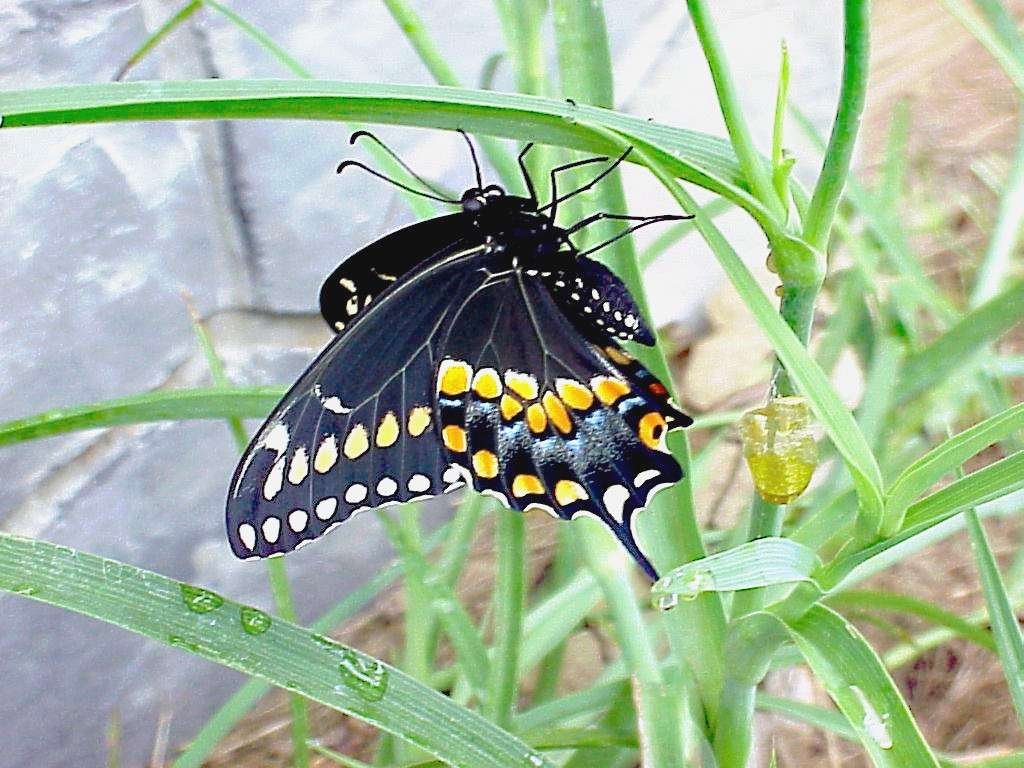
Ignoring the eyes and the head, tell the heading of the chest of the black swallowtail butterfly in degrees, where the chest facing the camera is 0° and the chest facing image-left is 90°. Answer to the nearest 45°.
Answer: approximately 90°
